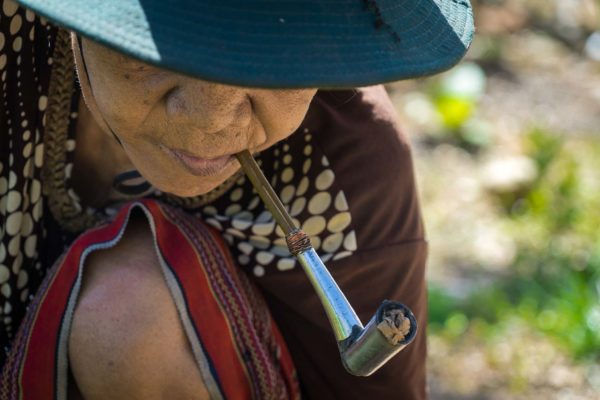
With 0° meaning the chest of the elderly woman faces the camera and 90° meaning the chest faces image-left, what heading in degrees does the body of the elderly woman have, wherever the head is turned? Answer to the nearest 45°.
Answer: approximately 0°

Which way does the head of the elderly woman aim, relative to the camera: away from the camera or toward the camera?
toward the camera
